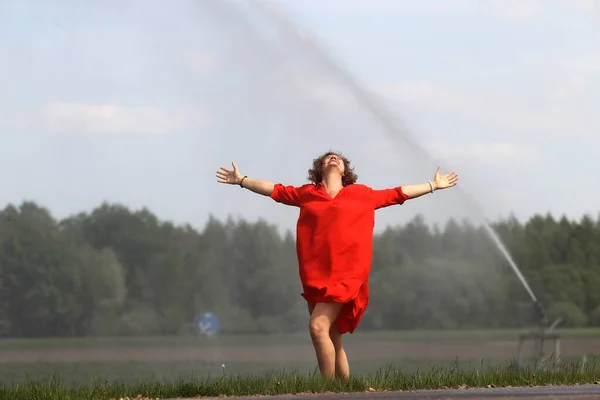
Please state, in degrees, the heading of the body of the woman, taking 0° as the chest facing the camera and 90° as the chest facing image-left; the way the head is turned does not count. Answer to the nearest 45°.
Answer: approximately 0°

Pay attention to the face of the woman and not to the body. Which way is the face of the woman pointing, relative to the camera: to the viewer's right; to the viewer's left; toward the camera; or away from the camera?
toward the camera
